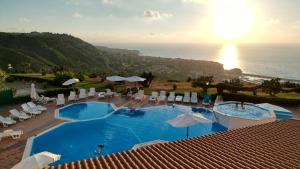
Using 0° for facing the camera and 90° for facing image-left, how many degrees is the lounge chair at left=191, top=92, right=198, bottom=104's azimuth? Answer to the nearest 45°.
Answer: approximately 0°

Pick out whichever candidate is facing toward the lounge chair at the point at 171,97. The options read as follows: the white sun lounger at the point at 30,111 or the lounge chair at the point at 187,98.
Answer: the white sun lounger

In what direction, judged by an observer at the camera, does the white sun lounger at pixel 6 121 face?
facing to the right of the viewer

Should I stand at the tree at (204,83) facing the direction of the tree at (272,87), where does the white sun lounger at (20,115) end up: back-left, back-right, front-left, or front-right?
back-right

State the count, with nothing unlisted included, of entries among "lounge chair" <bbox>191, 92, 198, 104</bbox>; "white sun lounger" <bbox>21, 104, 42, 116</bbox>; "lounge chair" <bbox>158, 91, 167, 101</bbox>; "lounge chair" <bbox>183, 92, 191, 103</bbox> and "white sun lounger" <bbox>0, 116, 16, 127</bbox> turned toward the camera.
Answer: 3

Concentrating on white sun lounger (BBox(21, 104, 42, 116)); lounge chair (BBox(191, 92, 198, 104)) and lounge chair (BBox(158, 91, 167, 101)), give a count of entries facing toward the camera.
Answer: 2

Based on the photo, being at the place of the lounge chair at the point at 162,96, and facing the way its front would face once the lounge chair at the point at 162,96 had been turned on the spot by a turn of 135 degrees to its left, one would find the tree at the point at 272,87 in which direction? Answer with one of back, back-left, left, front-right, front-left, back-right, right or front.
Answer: front-right

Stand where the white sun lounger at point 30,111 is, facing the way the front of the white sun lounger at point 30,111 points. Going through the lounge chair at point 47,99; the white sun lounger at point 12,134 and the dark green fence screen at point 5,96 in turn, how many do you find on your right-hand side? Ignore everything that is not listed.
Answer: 1

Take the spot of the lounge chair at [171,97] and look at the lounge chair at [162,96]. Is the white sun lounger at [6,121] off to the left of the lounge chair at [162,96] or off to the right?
left

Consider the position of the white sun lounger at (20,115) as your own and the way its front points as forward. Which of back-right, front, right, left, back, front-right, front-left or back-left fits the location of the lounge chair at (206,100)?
front-left

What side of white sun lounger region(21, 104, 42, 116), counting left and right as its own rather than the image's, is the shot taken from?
right

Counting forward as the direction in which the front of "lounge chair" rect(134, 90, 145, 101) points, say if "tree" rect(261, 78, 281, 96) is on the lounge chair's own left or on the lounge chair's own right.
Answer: on the lounge chair's own left
